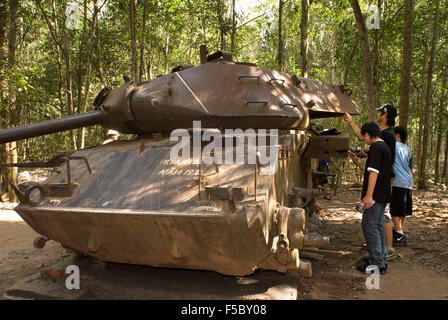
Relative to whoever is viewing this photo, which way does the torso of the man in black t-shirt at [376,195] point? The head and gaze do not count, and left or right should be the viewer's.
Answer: facing to the left of the viewer

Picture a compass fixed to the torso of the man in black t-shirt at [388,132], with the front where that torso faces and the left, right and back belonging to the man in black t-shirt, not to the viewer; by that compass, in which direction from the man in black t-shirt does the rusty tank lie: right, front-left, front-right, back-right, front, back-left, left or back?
front-left

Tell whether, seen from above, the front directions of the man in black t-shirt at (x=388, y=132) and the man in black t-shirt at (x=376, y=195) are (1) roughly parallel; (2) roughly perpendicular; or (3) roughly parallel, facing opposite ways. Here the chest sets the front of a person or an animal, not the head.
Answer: roughly parallel

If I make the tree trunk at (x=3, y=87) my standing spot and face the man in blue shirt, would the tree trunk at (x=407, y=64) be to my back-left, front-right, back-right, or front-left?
front-left

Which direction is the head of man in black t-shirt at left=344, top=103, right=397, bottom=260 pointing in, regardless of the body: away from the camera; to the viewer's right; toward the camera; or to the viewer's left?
to the viewer's left

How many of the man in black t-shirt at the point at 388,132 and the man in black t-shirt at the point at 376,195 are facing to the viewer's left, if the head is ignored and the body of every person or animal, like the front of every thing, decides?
2

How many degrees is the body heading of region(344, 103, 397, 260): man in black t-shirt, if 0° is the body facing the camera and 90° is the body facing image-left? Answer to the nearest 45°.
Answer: approximately 90°

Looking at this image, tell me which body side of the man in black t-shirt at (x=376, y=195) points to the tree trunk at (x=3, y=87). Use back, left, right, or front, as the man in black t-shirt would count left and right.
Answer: front

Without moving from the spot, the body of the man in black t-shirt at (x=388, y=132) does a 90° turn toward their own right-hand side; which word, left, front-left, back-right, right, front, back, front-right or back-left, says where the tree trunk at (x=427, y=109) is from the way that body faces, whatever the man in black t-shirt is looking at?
front

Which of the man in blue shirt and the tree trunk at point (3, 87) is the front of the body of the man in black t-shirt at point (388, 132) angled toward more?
the tree trunk

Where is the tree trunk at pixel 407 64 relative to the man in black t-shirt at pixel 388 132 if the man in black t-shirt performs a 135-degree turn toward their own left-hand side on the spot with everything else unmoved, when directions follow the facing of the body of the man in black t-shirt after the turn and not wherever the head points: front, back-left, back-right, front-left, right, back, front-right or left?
back-left
